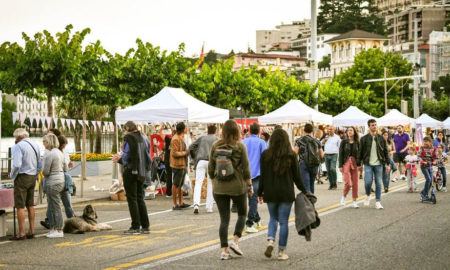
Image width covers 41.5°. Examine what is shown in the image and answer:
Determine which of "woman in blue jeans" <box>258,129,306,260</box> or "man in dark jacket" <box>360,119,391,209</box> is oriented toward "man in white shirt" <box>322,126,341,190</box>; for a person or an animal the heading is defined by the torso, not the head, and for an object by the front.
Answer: the woman in blue jeans

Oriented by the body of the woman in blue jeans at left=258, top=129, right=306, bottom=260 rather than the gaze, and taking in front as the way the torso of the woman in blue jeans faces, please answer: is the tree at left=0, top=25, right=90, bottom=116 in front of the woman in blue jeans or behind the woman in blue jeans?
in front

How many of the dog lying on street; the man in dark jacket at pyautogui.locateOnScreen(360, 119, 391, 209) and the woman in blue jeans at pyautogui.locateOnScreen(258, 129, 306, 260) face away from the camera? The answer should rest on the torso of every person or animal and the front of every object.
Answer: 1

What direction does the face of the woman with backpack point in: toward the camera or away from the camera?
away from the camera

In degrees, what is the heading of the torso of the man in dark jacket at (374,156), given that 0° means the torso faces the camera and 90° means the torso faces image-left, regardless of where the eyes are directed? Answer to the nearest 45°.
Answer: approximately 0°

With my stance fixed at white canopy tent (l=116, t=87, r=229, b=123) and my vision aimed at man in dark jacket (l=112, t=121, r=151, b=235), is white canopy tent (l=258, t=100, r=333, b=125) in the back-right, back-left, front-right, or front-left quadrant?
back-left

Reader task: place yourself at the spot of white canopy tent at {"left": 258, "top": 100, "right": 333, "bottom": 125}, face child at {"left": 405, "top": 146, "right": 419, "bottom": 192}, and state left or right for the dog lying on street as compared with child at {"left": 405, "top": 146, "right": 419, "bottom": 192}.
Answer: right

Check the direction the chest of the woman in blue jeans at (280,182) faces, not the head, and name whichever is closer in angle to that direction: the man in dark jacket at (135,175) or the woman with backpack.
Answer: the man in dark jacket

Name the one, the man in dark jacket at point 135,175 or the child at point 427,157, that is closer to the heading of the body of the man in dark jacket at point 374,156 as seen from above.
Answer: the man in dark jacket

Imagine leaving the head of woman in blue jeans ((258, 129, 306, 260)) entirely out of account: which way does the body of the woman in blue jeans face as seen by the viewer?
away from the camera

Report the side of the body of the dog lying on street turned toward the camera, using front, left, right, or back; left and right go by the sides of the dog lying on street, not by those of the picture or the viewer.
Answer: right

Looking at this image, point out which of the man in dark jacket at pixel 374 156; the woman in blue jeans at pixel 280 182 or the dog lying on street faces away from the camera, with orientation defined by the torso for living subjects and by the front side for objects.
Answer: the woman in blue jeans
